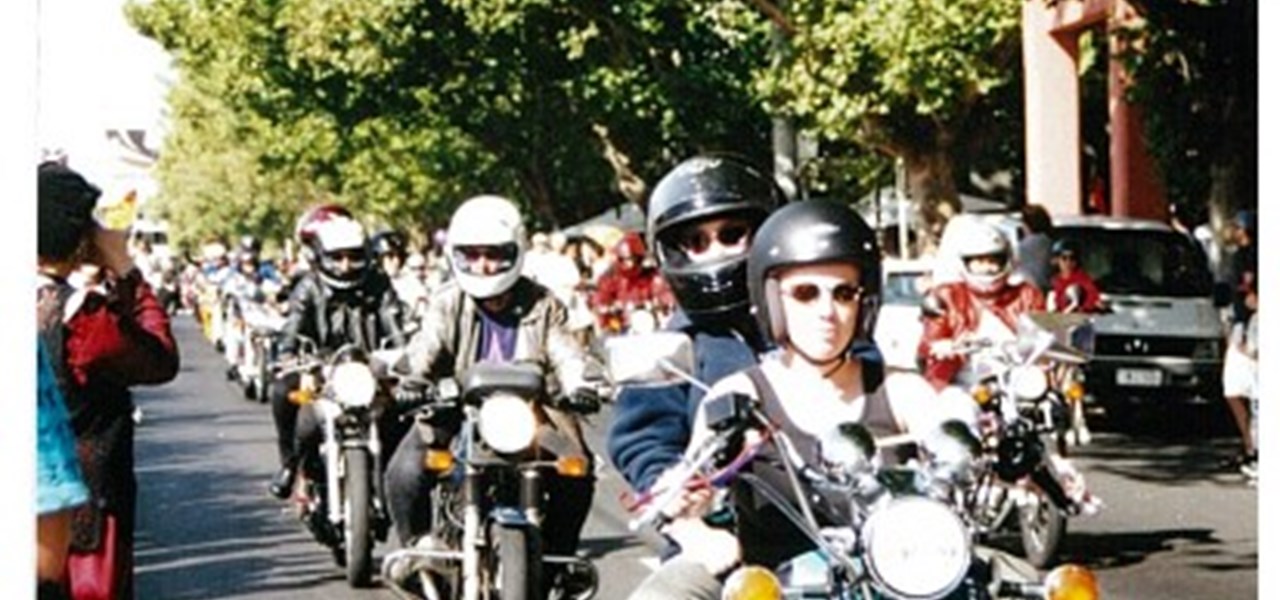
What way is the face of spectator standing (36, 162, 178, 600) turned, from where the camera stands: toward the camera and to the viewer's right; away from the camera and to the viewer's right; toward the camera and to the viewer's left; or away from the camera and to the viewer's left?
away from the camera and to the viewer's right

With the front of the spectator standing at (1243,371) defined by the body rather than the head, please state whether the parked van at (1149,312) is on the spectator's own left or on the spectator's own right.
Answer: on the spectator's own right

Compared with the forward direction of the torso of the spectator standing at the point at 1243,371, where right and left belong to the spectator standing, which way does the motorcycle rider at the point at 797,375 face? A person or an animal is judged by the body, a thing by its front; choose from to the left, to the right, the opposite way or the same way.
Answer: to the left

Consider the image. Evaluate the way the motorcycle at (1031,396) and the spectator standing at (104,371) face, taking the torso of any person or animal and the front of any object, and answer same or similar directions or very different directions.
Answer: very different directions

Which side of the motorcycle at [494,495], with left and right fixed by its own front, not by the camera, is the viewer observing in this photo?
front

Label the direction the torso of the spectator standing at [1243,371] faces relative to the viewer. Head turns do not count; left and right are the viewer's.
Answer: facing to the left of the viewer

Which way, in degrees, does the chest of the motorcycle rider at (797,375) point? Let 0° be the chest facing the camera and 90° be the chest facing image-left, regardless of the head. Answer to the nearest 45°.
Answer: approximately 0°

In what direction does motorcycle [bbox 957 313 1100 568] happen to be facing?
toward the camera

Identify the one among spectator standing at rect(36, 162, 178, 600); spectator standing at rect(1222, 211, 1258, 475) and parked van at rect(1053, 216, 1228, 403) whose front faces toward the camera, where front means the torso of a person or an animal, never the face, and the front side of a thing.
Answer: the parked van

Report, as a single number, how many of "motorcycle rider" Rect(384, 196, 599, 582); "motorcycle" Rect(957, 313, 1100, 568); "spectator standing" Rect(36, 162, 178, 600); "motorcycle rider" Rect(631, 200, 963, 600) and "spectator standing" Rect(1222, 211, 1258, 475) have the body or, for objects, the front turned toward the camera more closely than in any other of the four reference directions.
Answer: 3
